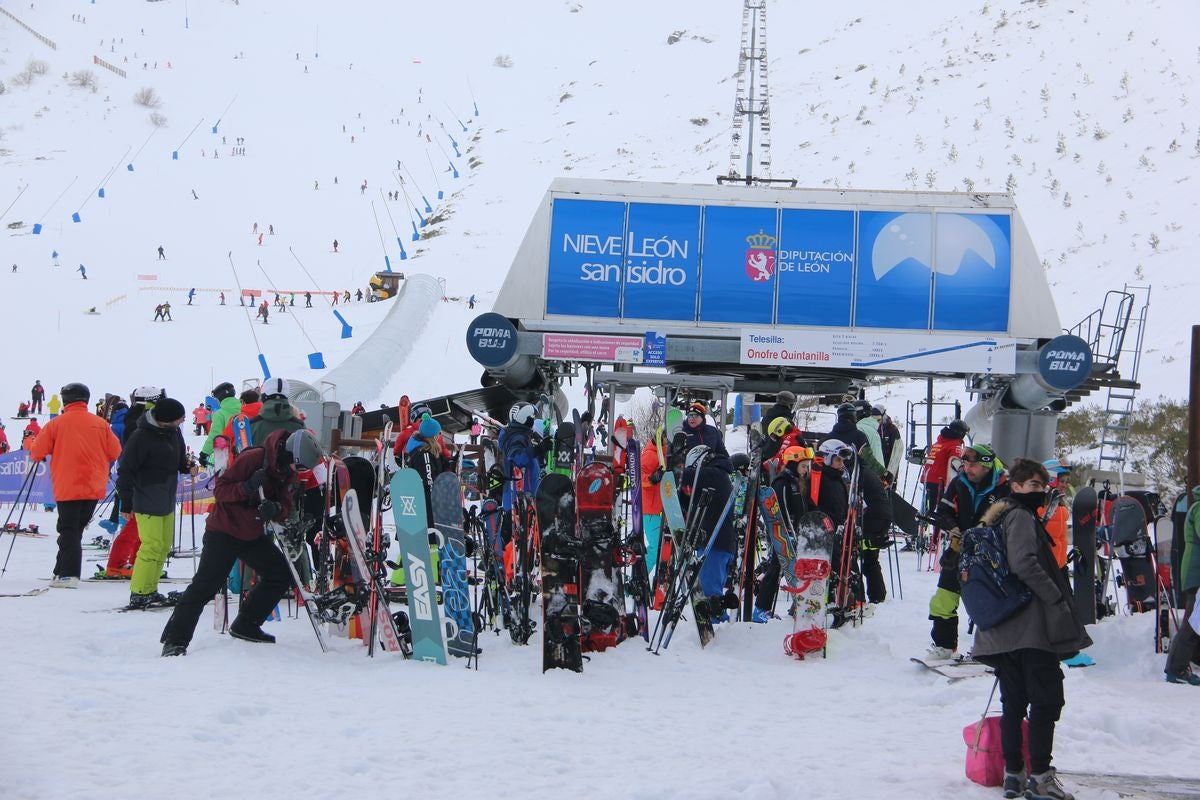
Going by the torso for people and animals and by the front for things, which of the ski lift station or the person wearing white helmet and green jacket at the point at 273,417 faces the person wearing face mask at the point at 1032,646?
the ski lift station

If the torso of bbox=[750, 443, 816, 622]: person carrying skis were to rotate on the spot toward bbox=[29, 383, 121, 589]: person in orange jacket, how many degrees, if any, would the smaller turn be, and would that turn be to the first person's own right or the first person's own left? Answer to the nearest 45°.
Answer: approximately 135° to the first person's own right

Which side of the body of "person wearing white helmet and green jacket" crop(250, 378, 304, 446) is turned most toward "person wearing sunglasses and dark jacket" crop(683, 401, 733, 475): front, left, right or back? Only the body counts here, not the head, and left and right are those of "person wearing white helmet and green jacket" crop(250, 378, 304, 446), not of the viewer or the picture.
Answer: right

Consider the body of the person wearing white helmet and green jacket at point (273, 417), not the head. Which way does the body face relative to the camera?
away from the camera

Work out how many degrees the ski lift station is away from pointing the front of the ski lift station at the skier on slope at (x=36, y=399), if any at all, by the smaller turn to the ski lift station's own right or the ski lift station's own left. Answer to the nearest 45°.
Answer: approximately 135° to the ski lift station's own right

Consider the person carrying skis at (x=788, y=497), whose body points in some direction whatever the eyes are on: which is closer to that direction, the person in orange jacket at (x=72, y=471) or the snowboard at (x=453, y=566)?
the snowboard

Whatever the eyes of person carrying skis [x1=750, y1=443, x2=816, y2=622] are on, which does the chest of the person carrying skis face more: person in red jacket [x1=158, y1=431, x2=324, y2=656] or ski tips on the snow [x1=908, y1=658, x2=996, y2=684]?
the ski tips on the snow

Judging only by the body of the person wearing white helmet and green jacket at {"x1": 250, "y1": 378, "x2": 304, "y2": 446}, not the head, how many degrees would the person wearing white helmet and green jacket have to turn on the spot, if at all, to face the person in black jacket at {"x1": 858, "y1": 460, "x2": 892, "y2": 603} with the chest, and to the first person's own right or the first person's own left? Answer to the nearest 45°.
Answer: approximately 90° to the first person's own right

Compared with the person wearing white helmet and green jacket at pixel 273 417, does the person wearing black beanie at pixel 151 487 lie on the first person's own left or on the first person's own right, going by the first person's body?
on the first person's own left

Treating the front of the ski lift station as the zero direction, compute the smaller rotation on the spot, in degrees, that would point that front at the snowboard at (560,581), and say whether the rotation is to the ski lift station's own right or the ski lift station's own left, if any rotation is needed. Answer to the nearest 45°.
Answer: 0° — it already faces it

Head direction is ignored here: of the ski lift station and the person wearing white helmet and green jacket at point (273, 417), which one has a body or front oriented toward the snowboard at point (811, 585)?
the ski lift station

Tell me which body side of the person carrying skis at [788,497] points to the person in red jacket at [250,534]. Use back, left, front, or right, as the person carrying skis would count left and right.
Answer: right
